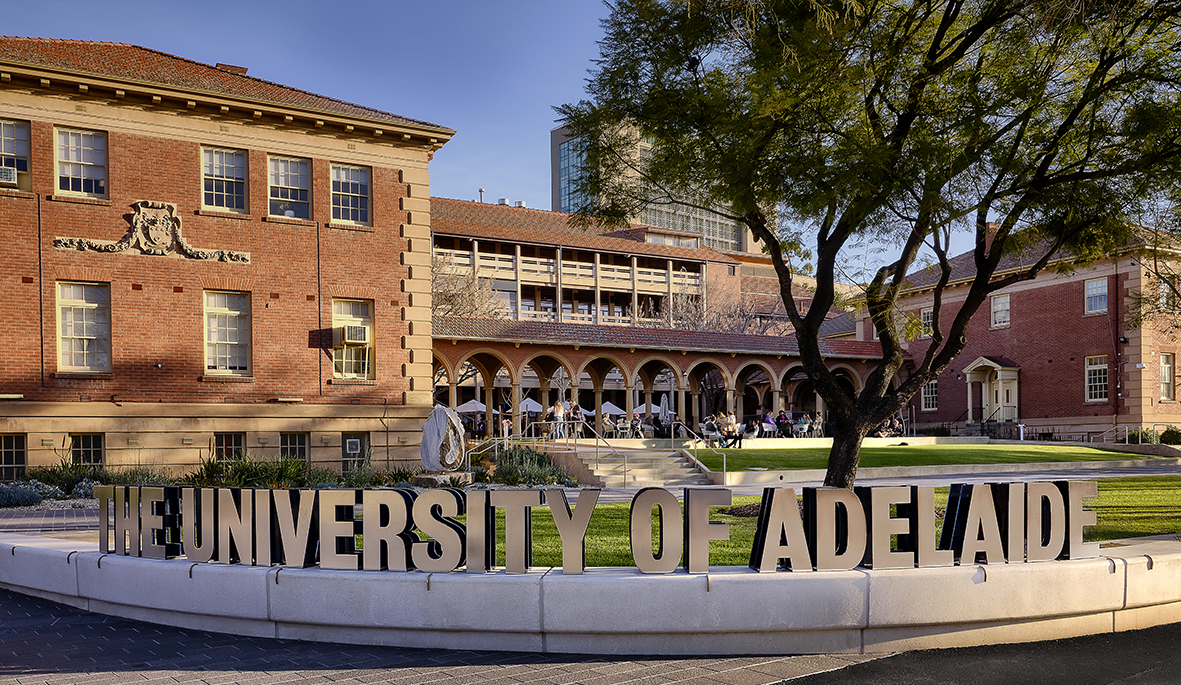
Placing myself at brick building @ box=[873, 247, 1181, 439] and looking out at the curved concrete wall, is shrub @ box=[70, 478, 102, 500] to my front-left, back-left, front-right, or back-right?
front-right

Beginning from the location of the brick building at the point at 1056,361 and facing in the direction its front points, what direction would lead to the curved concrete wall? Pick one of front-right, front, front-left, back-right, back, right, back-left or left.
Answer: front-left

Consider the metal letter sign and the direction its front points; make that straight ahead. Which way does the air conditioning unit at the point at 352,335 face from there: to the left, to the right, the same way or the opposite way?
the same way

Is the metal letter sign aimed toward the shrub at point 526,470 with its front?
no

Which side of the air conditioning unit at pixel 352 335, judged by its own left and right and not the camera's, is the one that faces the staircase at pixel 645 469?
left

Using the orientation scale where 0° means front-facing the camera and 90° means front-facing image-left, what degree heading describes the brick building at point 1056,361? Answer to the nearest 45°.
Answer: approximately 45°

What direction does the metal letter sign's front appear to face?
toward the camera

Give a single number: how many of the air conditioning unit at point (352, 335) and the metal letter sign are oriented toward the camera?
2

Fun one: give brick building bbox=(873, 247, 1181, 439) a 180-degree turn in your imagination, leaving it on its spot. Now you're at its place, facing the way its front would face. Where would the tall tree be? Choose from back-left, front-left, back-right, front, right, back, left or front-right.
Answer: back-right

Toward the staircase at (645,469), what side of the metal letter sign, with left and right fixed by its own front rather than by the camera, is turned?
back

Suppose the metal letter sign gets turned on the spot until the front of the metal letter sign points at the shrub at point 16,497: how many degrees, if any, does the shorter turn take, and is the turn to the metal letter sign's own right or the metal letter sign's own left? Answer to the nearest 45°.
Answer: approximately 135° to the metal letter sign's own right

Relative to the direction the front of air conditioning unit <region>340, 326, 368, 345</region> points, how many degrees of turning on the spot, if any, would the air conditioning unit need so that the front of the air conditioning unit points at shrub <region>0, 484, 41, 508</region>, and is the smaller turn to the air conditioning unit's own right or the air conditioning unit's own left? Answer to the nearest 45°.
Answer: approximately 45° to the air conditioning unit's own right

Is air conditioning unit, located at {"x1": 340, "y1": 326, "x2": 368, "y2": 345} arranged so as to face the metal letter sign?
yes

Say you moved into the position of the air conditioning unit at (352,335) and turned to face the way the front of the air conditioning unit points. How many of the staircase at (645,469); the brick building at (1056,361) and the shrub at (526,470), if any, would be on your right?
0
